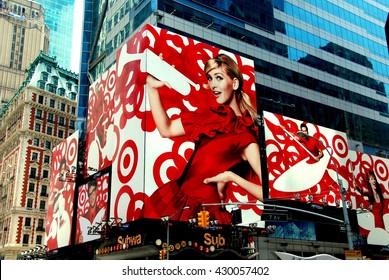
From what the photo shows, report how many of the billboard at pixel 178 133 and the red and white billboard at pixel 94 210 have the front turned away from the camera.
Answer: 0

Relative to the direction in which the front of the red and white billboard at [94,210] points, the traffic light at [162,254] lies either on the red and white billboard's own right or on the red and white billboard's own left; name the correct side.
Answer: on the red and white billboard's own left

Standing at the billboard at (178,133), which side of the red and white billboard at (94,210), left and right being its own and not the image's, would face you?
left

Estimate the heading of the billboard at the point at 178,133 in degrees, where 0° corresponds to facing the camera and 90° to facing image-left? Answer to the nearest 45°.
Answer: approximately 315°
